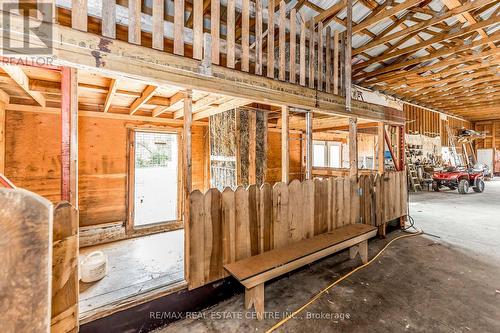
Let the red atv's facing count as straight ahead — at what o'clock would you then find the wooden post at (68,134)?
The wooden post is roughly at 11 o'clock from the red atv.

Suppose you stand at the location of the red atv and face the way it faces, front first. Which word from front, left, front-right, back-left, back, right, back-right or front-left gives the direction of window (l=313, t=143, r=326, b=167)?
front

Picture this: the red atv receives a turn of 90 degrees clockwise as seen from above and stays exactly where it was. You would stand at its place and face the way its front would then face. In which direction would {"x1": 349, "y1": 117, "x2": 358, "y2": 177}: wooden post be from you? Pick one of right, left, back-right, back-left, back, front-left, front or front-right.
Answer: back-left

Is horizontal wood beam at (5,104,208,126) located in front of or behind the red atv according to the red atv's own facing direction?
in front

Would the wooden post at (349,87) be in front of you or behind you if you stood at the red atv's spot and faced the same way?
in front

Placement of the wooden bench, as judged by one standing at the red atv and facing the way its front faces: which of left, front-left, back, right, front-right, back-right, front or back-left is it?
front-left

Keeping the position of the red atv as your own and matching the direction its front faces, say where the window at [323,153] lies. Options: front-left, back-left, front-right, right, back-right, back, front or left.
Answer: front

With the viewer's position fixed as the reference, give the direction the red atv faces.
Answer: facing the viewer and to the left of the viewer

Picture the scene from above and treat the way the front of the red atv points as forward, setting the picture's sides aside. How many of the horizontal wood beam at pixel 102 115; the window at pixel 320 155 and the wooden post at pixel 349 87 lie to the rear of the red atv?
0

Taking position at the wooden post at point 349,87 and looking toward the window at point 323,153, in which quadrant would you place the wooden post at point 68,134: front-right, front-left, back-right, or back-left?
back-left

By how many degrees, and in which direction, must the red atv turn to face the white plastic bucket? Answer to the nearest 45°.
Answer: approximately 45° to its left

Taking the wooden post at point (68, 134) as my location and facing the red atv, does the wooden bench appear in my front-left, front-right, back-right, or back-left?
front-right
